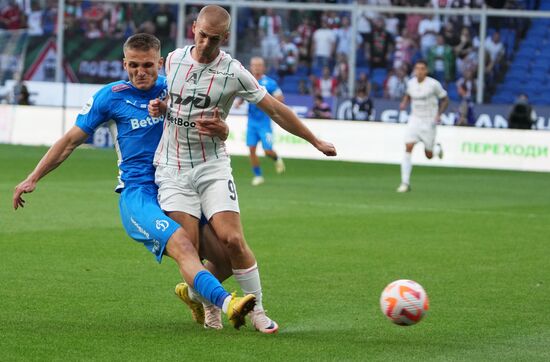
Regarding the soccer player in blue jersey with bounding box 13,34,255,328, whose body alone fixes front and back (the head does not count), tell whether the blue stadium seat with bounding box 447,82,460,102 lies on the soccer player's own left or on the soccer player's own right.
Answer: on the soccer player's own left

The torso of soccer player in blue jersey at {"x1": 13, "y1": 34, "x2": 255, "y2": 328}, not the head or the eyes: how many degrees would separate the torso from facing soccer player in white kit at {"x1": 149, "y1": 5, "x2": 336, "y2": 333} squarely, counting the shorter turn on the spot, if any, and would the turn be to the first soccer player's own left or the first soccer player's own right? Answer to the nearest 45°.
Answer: approximately 45° to the first soccer player's own left

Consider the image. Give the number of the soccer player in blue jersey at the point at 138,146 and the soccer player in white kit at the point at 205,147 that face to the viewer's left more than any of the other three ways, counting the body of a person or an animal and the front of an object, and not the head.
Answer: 0

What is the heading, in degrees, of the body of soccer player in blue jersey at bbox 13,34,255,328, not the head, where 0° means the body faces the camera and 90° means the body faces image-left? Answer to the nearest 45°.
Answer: approximately 315°

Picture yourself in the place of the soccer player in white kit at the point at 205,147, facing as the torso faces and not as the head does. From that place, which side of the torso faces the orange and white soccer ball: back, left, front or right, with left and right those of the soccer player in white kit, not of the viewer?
left

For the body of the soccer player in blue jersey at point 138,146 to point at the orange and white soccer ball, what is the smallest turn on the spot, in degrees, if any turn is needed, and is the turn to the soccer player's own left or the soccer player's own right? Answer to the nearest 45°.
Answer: approximately 45° to the soccer player's own left

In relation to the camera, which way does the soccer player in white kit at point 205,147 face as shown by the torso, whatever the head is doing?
toward the camera

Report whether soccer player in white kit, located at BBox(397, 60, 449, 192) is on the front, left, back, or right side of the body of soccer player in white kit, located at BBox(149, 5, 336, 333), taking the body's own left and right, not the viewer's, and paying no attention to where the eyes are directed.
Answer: back

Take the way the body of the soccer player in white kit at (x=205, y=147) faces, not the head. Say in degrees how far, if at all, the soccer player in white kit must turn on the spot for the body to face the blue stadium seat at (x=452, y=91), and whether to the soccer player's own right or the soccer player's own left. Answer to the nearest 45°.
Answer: approximately 180°

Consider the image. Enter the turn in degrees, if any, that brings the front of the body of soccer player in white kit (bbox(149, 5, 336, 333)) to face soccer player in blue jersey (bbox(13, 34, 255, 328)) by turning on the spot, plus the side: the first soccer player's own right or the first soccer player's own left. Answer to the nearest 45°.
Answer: approximately 90° to the first soccer player's own right
